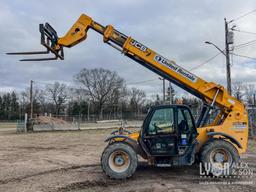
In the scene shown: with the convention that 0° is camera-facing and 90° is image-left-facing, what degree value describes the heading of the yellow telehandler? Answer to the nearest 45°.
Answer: approximately 90°
